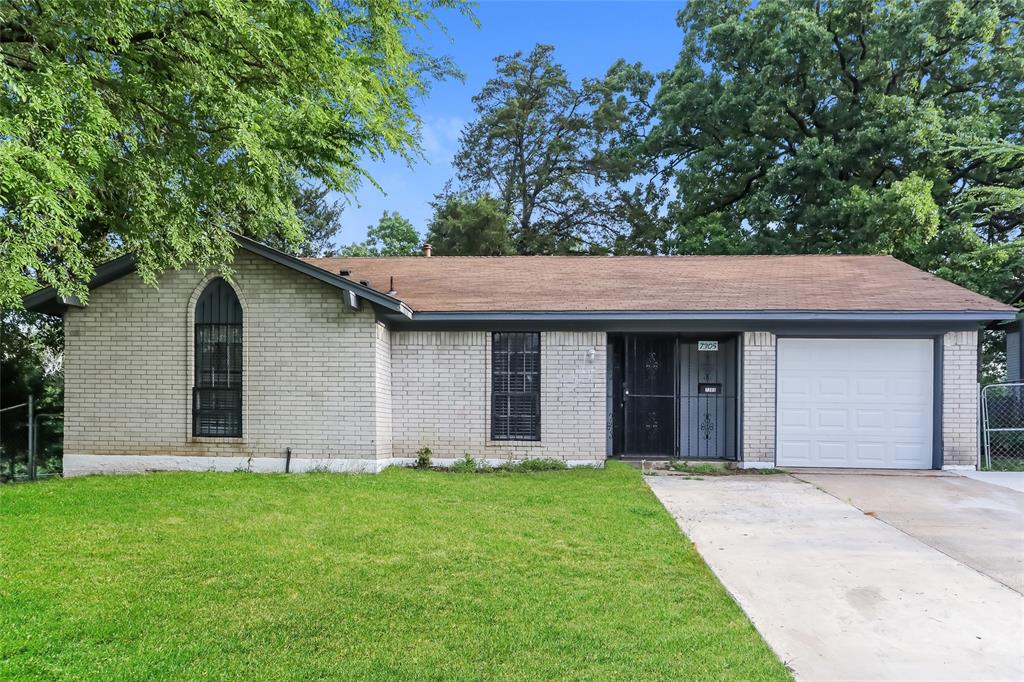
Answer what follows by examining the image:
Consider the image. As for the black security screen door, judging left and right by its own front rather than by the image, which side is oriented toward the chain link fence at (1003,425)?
left

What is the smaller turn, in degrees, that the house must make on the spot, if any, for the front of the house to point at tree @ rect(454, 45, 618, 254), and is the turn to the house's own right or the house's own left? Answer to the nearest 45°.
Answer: approximately 180°

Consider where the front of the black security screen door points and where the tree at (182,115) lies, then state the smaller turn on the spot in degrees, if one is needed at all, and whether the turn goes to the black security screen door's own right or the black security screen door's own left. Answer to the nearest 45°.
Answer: approximately 45° to the black security screen door's own right

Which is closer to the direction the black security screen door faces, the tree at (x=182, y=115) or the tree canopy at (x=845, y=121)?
the tree

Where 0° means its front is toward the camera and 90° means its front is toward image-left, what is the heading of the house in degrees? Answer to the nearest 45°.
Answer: approximately 0°

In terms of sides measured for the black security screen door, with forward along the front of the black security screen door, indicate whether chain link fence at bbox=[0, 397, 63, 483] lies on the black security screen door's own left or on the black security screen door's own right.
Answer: on the black security screen door's own right

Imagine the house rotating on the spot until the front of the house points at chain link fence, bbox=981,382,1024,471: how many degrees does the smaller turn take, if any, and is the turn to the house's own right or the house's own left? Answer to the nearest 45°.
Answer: approximately 90° to the house's own left

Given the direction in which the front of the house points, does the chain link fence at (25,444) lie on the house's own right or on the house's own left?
on the house's own right

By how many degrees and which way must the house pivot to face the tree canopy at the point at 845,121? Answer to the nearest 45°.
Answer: approximately 135° to its left

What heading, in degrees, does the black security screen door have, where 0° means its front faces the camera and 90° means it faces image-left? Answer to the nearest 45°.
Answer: approximately 0°
